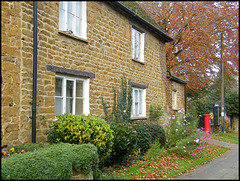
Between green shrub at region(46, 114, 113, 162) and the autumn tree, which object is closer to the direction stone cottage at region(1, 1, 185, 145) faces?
the green shrub

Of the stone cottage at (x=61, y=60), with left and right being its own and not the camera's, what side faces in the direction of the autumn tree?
left

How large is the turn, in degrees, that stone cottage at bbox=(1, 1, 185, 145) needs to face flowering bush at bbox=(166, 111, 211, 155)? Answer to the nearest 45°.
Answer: approximately 90° to its left
